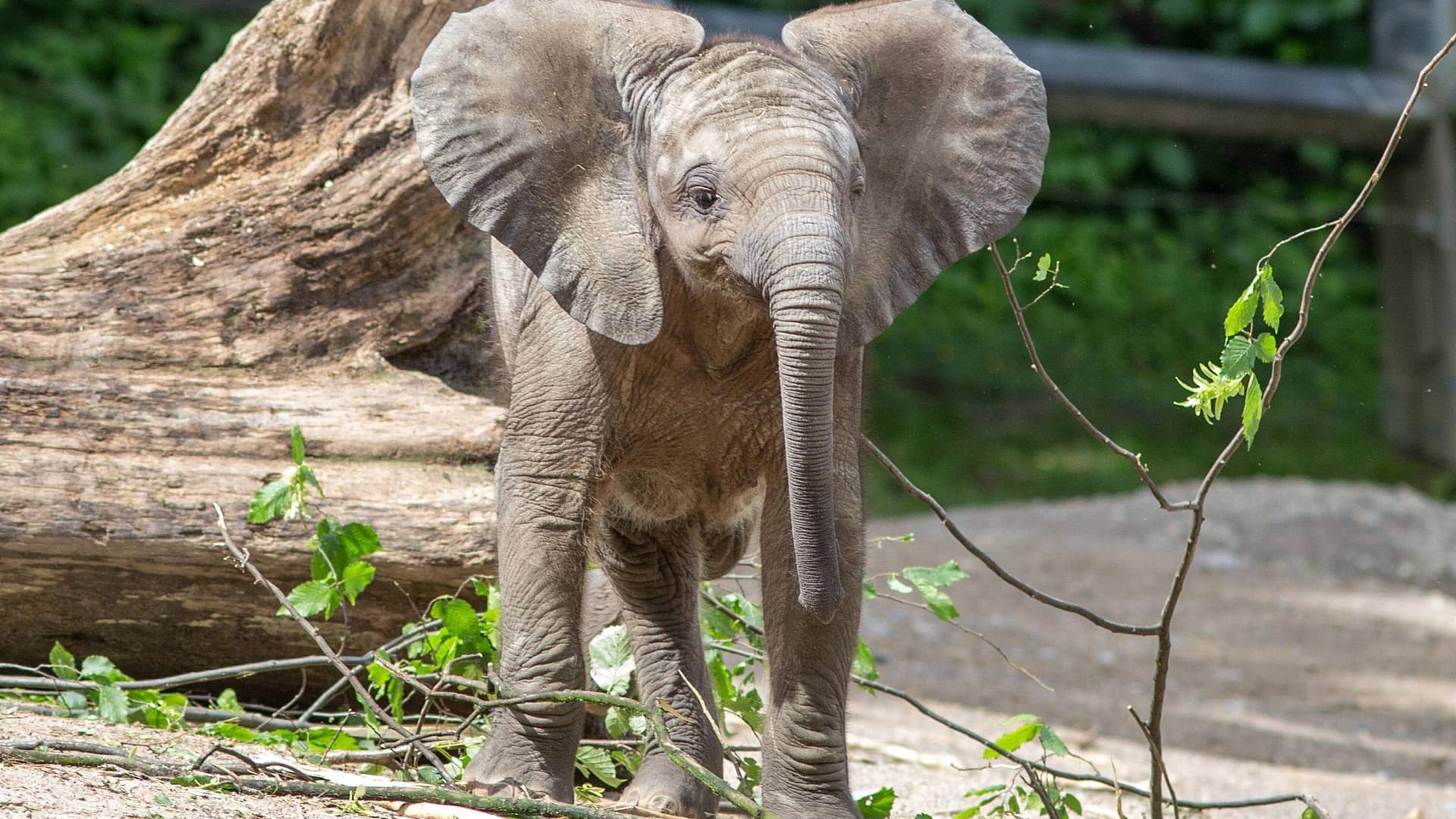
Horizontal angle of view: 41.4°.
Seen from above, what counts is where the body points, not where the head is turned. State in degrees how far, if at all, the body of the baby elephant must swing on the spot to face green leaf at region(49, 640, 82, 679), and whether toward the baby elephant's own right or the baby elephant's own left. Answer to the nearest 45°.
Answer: approximately 90° to the baby elephant's own right

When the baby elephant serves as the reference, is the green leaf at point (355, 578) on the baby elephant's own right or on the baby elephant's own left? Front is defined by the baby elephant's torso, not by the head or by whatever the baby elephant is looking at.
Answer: on the baby elephant's own right

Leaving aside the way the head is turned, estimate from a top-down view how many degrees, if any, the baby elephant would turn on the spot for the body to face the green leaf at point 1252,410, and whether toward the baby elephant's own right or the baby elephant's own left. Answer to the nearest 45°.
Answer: approximately 90° to the baby elephant's own left

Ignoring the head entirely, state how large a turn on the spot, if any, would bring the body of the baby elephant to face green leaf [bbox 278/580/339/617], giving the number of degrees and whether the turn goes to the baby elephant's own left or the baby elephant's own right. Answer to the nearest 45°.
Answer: approximately 135° to the baby elephant's own right

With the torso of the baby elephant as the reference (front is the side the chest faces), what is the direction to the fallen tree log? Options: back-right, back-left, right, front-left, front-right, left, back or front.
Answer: back-right

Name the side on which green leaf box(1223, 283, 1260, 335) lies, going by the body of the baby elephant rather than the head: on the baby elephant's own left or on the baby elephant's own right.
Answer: on the baby elephant's own left

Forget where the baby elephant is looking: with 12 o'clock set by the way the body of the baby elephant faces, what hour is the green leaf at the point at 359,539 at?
The green leaf is roughly at 4 o'clock from the baby elephant.

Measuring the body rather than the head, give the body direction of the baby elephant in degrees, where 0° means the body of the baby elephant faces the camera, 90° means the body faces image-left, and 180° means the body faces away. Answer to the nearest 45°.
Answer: approximately 0°

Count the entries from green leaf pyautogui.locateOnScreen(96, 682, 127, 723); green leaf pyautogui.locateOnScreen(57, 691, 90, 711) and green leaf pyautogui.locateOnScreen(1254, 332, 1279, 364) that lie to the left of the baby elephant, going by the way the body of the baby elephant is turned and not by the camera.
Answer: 1

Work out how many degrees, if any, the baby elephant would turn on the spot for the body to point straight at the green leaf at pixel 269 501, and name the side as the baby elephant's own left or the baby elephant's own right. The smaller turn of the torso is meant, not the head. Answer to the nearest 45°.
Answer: approximately 135° to the baby elephant's own right
